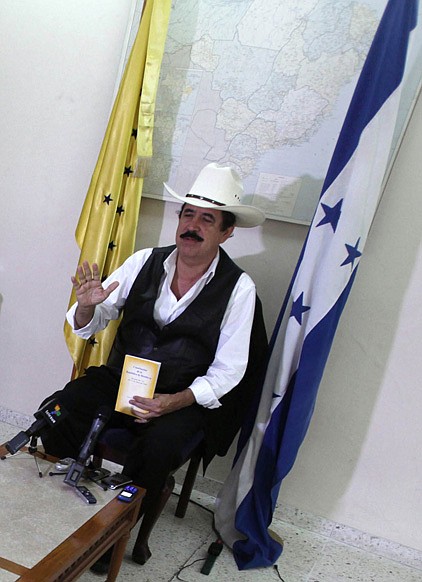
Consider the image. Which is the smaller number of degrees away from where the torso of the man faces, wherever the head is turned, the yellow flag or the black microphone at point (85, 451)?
the black microphone

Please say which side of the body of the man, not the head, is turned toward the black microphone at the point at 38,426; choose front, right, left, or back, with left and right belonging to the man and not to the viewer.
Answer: front

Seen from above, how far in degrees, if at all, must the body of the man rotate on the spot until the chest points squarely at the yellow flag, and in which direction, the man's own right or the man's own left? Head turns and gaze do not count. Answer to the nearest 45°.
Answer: approximately 90° to the man's own right

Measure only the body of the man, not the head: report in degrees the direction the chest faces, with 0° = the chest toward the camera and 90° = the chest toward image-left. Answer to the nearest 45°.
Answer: approximately 45°

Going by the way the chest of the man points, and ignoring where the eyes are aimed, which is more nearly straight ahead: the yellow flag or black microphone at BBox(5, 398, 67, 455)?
the black microphone
